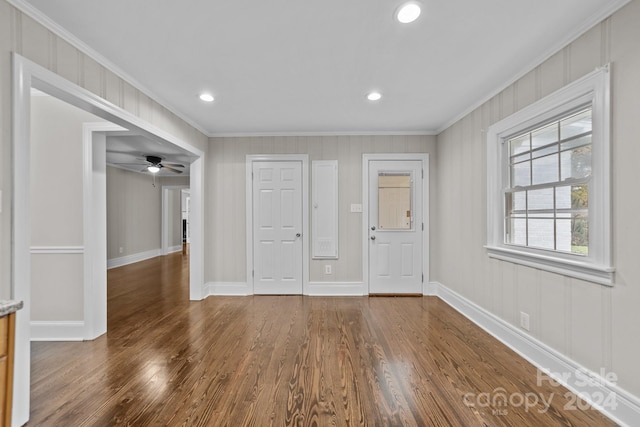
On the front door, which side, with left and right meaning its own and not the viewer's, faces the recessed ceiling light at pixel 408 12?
front

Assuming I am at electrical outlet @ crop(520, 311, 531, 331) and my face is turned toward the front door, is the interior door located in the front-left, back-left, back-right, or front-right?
front-left

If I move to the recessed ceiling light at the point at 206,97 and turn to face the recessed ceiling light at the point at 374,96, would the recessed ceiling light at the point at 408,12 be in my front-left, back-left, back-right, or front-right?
front-right

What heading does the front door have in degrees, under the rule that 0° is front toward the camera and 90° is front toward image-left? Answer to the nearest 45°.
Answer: approximately 0°

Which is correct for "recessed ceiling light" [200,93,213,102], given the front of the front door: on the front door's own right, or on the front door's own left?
on the front door's own right

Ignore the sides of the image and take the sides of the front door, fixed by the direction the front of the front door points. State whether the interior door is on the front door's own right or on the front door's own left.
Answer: on the front door's own right

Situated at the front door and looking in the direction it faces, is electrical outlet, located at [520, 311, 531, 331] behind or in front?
in front

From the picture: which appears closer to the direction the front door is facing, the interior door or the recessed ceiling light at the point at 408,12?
the recessed ceiling light

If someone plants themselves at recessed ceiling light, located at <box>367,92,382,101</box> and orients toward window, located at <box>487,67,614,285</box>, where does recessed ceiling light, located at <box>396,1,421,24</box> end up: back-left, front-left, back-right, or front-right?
front-right

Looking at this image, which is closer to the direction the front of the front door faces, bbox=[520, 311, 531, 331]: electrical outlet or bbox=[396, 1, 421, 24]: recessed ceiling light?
the recessed ceiling light

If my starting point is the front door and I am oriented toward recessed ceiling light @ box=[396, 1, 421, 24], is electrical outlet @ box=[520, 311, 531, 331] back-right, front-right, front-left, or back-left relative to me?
front-left
